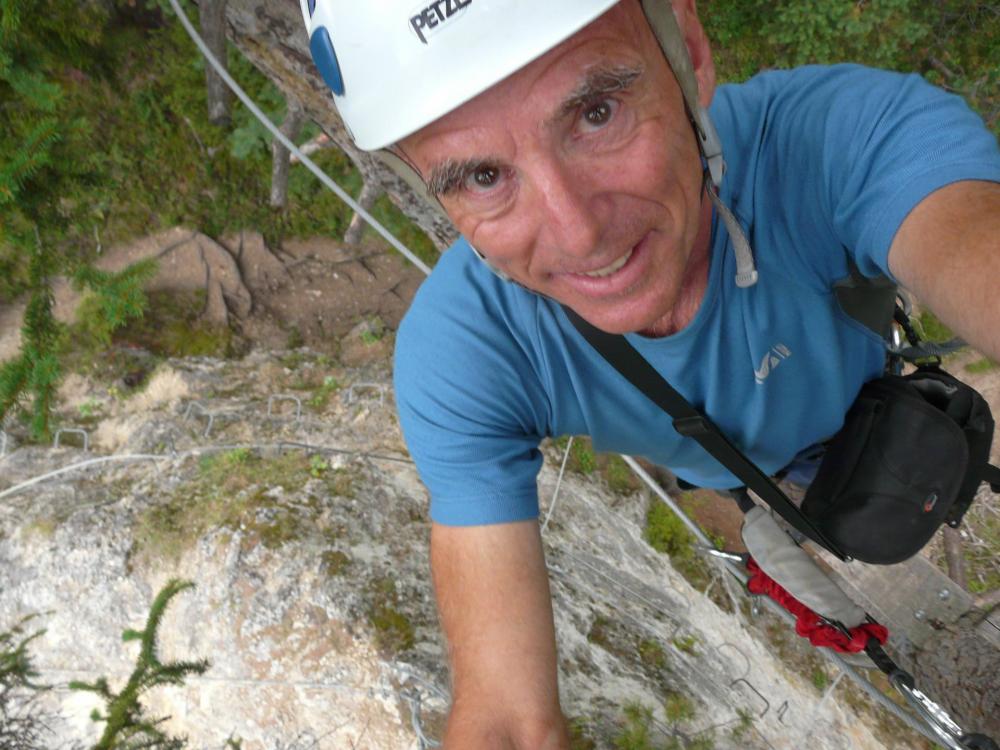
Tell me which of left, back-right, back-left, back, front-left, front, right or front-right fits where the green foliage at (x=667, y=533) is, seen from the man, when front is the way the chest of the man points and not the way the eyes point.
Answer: back

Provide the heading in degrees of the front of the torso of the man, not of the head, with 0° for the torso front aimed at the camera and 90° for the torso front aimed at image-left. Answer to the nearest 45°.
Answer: approximately 0°

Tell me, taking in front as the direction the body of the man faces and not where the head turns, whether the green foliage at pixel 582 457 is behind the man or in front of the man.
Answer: behind

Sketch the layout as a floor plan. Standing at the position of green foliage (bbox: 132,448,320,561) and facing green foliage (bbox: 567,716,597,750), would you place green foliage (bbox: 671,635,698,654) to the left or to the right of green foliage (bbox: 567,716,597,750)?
left

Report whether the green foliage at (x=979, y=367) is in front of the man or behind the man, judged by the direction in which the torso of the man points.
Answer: behind
